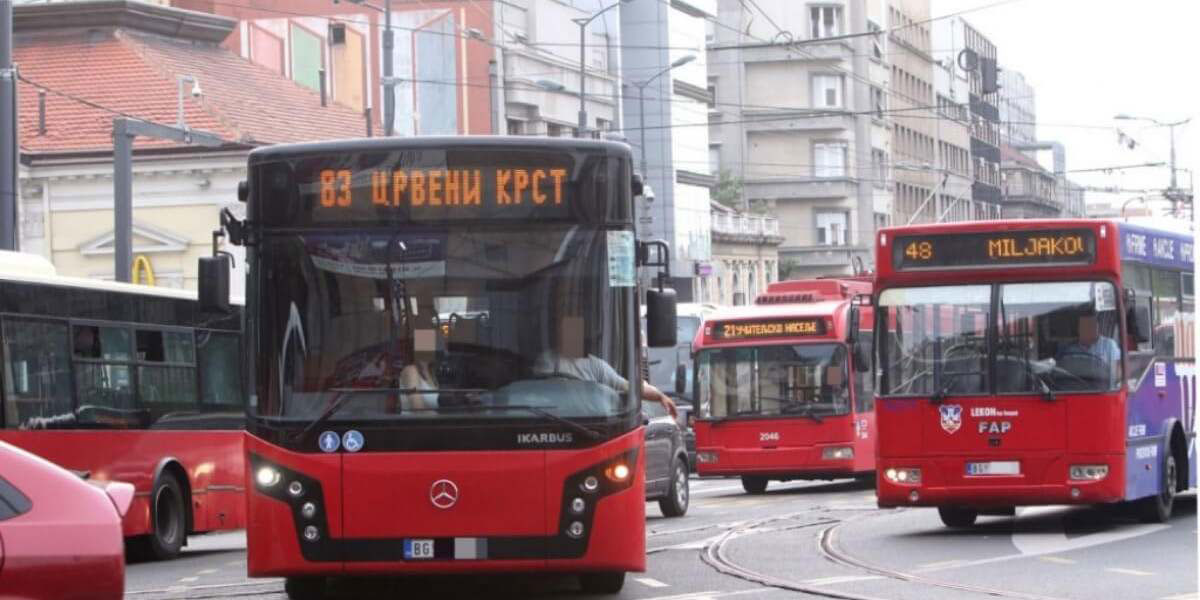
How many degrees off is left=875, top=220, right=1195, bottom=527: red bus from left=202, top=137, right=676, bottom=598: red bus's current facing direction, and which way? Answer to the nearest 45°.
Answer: approximately 135° to its left

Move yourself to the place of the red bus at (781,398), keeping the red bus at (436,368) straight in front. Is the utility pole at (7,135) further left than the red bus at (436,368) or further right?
right
